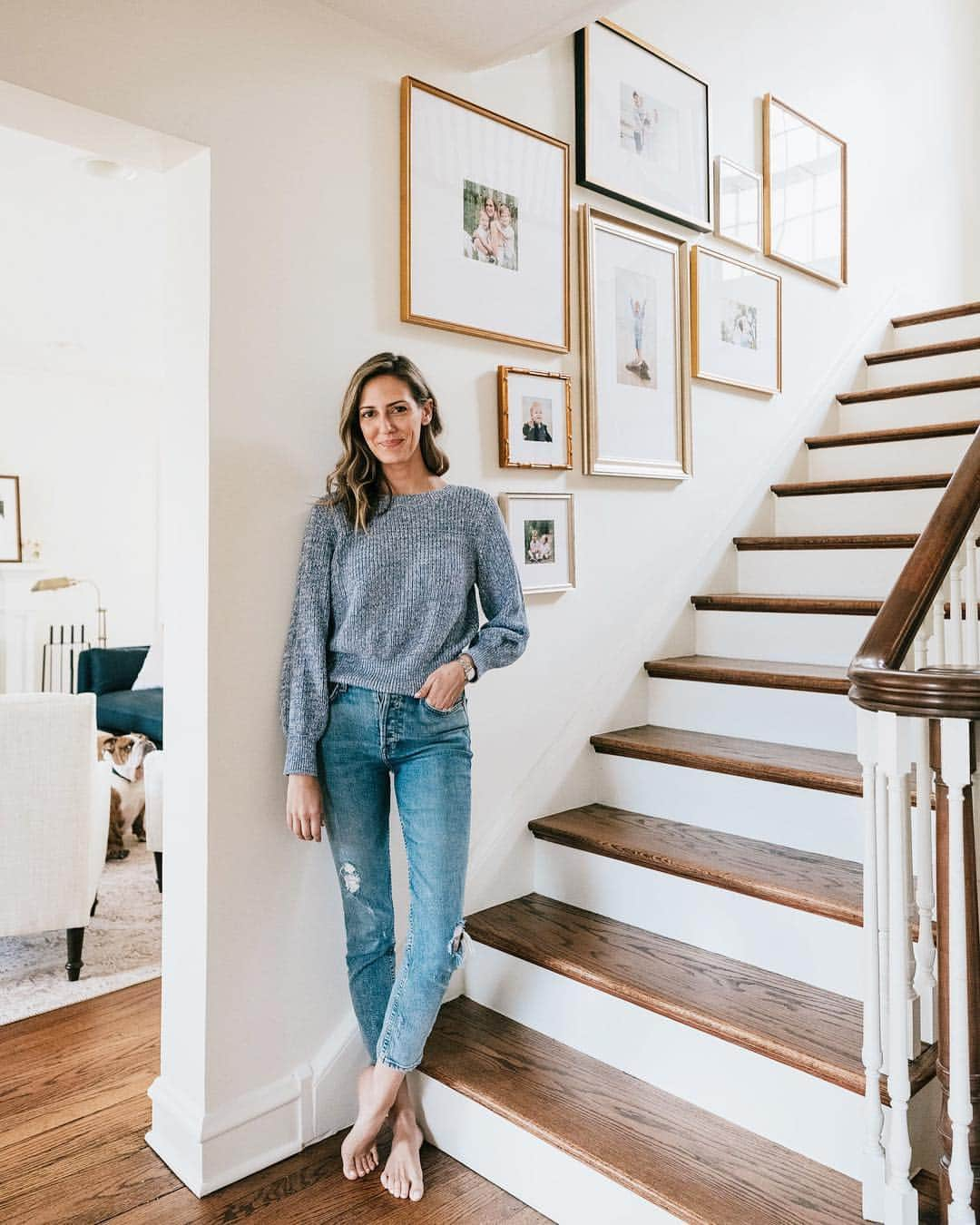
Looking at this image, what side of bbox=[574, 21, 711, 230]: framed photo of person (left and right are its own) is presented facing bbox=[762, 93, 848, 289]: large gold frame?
left

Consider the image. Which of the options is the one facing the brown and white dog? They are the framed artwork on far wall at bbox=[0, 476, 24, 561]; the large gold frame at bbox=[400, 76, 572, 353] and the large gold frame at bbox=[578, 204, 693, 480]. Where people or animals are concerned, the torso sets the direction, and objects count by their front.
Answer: the framed artwork on far wall

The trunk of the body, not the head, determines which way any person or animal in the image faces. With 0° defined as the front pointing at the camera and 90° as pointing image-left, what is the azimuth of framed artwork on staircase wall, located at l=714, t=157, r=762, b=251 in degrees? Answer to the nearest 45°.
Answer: approximately 315°

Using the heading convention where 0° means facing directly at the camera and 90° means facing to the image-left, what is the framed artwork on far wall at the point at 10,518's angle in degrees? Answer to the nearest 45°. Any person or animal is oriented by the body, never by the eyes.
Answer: approximately 0°

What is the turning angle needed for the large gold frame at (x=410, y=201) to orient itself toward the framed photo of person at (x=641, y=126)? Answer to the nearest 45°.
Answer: approximately 90° to its left

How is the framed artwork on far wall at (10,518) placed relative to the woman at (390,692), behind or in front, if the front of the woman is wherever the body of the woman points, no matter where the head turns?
behind

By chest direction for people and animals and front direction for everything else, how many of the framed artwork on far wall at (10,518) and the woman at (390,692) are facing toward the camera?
2
